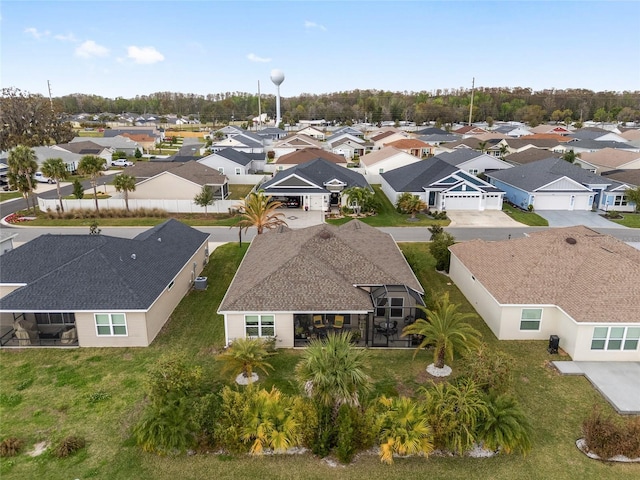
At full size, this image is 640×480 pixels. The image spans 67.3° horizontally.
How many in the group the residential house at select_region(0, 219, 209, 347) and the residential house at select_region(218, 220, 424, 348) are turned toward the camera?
0

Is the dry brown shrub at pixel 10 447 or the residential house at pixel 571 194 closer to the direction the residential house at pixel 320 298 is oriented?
the residential house

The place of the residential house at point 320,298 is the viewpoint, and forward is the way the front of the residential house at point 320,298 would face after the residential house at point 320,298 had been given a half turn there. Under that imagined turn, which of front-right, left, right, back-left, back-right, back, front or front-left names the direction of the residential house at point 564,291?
left

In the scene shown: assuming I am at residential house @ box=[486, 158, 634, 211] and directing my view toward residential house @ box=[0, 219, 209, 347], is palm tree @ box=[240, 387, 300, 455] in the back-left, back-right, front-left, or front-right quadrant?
front-left

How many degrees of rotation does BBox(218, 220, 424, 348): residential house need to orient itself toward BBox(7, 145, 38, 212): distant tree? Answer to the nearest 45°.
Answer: approximately 45° to its left

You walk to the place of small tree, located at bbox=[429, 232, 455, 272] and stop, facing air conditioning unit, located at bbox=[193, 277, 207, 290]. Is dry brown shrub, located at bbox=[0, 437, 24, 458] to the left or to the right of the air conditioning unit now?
left

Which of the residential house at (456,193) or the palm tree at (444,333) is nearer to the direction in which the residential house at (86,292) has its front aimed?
the residential house

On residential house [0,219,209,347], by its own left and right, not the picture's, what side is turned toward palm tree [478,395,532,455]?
right

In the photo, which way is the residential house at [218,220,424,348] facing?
away from the camera

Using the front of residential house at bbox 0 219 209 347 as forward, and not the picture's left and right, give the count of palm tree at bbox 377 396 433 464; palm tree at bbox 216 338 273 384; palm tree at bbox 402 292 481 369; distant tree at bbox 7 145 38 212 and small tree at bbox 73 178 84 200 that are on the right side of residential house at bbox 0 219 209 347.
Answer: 3

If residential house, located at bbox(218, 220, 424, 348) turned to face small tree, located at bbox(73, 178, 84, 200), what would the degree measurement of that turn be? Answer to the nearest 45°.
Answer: approximately 45° to its left

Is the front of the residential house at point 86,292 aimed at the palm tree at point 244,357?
no

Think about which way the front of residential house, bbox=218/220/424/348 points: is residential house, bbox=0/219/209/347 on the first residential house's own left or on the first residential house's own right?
on the first residential house's own left

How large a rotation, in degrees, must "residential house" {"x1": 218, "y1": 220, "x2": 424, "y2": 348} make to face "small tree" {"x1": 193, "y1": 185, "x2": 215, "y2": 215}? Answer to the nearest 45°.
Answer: approximately 45° to its left

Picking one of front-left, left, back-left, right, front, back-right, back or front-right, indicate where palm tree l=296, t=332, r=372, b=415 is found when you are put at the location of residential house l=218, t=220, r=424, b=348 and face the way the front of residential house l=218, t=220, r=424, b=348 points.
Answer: back

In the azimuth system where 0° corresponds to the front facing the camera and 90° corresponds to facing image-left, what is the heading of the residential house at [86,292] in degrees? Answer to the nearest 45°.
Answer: approximately 225°

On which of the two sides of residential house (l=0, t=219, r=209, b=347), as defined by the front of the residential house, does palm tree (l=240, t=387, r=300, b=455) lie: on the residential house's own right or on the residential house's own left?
on the residential house's own right

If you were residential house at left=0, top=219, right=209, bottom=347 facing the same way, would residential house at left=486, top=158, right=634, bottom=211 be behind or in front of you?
in front

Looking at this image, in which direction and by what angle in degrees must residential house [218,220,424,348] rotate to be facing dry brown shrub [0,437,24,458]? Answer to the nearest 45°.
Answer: approximately 135° to its left

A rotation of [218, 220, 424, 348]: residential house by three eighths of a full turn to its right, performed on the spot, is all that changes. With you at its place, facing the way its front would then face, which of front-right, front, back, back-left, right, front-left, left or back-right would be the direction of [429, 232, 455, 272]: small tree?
left

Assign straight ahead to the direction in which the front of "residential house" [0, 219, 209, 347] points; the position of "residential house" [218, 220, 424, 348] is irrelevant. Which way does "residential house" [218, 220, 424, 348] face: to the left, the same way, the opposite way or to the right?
the same way

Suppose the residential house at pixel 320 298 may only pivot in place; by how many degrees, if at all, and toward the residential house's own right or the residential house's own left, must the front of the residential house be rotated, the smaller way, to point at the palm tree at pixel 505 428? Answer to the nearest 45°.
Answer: approximately 135° to the residential house's own right

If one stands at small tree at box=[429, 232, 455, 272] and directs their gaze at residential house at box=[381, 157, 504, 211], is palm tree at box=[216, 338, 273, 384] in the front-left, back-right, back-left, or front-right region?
back-left
